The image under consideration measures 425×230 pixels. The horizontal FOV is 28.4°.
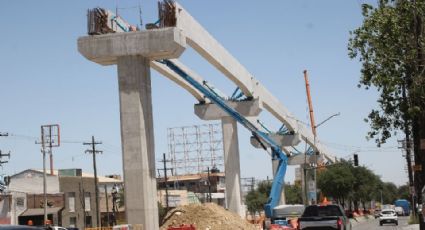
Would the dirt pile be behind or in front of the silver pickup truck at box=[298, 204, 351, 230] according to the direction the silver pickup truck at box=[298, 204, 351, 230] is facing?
in front

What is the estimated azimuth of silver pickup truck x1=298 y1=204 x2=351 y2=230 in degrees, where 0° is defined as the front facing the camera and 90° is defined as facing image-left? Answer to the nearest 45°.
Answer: approximately 180°

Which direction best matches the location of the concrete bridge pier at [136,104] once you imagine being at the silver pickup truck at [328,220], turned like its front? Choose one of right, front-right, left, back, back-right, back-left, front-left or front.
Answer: front-left
